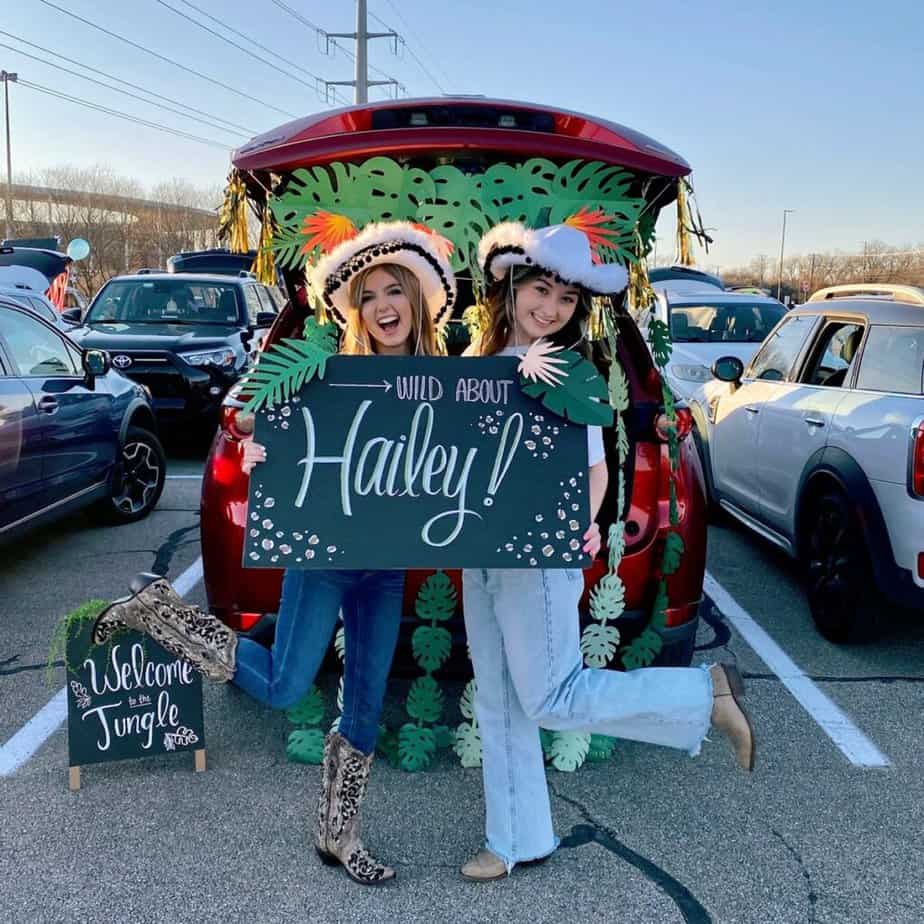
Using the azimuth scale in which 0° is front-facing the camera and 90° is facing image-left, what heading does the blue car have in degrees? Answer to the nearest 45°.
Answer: approximately 225°

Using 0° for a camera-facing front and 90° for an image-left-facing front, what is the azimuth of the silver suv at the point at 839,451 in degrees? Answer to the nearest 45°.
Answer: approximately 135°

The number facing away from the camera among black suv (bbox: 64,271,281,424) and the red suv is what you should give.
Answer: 1

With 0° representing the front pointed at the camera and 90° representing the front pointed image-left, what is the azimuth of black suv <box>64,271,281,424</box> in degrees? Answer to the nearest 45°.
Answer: approximately 45°

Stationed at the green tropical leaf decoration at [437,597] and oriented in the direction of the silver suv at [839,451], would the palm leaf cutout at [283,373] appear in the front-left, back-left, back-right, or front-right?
back-right

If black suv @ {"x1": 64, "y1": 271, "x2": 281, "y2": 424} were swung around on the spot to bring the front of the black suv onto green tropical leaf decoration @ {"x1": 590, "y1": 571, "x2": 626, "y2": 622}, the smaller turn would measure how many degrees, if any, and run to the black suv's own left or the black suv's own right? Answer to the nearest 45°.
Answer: approximately 45° to the black suv's own left

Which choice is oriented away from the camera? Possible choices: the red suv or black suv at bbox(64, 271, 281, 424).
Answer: the red suv

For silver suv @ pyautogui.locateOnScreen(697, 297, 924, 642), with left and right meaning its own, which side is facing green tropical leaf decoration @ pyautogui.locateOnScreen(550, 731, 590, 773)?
left

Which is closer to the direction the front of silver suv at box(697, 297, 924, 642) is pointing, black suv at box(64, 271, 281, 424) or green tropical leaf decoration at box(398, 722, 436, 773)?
the black suv

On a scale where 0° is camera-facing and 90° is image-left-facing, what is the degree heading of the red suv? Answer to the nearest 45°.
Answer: approximately 180°
